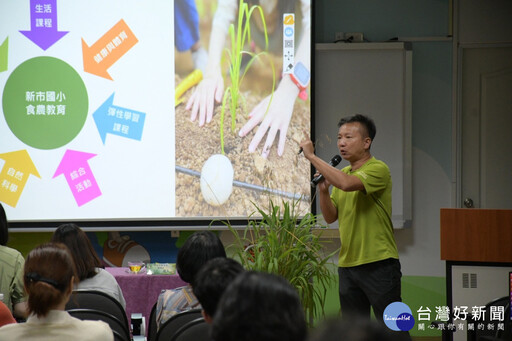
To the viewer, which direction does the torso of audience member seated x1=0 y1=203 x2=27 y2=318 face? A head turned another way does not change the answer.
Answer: away from the camera

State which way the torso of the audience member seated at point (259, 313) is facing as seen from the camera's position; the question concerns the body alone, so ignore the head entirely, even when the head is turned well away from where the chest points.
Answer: away from the camera

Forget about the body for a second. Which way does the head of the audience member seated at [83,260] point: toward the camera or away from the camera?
away from the camera

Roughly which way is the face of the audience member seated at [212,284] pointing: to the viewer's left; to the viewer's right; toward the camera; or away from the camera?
away from the camera

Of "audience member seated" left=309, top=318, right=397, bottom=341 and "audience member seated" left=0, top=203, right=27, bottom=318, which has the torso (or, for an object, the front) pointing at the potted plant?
"audience member seated" left=309, top=318, right=397, bottom=341

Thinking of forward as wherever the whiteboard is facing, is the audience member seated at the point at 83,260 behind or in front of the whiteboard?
in front

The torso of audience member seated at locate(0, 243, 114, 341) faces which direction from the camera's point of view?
away from the camera

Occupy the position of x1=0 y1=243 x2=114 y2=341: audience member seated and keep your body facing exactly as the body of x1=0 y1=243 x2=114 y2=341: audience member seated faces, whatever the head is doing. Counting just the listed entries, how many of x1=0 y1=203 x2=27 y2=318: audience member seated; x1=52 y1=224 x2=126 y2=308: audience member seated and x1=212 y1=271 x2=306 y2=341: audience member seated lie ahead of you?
2

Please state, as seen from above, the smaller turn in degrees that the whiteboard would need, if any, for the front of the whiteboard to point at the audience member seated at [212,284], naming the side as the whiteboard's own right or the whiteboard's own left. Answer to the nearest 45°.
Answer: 0° — it already faces them

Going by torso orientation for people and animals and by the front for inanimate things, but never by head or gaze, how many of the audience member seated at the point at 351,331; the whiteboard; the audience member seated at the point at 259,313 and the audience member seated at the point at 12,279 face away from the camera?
3

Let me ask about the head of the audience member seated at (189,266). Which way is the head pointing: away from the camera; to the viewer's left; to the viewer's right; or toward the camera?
away from the camera

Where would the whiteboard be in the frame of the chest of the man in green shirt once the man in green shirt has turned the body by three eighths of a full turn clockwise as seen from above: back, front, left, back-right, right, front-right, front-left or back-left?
front

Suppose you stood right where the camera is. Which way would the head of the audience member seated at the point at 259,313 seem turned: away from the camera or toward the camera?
away from the camera

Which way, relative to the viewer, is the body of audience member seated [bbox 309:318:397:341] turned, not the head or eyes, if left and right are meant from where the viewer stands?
facing away from the viewer

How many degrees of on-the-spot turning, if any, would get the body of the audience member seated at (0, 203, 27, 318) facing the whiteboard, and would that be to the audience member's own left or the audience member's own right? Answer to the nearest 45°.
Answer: approximately 90° to the audience member's own right
